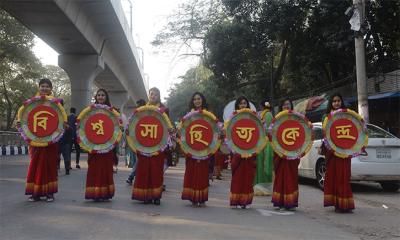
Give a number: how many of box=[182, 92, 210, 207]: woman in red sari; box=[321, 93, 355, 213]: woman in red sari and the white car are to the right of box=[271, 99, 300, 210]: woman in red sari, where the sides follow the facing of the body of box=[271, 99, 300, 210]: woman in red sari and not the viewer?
1

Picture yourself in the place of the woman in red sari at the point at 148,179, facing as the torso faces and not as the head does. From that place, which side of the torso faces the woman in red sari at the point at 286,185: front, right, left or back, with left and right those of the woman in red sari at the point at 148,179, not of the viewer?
left

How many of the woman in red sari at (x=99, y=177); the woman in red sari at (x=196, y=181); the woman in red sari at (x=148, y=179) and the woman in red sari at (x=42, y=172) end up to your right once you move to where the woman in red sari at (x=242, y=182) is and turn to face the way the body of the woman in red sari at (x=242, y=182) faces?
4

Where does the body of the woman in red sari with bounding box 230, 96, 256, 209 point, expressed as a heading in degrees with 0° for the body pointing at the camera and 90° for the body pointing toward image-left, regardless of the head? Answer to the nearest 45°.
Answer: approximately 0°

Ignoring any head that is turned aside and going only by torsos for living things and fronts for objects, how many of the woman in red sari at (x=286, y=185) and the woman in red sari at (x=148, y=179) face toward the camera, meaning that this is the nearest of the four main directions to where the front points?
2

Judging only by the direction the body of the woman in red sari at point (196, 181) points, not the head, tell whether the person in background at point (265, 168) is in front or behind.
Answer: behind

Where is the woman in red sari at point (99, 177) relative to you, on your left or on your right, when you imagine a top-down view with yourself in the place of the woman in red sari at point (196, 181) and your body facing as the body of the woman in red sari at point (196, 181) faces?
on your right

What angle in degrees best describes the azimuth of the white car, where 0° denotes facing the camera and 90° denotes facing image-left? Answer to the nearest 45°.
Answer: approximately 135°

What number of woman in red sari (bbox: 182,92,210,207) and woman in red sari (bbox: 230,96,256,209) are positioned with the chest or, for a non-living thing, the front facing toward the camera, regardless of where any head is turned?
2

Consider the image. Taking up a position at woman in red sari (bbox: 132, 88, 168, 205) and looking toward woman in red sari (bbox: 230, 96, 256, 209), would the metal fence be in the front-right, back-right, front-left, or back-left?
back-left
